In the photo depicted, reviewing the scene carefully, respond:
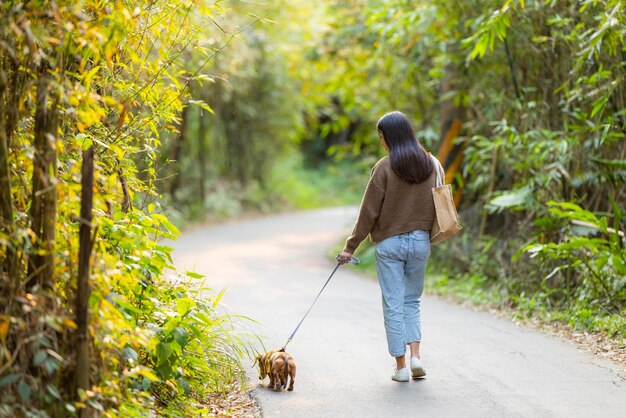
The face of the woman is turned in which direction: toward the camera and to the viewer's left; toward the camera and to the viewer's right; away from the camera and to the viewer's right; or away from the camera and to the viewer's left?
away from the camera and to the viewer's left

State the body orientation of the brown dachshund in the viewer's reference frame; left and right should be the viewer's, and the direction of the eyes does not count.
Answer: facing away from the viewer and to the left of the viewer

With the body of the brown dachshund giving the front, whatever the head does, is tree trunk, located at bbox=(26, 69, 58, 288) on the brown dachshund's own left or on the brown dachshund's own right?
on the brown dachshund's own left

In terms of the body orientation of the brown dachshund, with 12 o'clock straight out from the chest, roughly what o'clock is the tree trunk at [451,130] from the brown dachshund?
The tree trunk is roughly at 2 o'clock from the brown dachshund.

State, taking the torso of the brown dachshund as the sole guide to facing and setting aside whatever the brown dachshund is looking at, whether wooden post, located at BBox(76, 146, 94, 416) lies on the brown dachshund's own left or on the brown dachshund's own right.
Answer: on the brown dachshund's own left

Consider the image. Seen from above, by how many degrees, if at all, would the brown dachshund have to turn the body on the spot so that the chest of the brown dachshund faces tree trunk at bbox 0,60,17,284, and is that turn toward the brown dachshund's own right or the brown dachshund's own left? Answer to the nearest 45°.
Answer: approximately 90° to the brown dachshund's own left

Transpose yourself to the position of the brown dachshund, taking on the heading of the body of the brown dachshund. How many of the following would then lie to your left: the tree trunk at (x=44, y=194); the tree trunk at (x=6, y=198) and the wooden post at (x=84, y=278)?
3

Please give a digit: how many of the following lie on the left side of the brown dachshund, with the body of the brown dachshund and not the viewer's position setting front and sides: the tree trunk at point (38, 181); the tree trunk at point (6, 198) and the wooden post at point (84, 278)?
3
